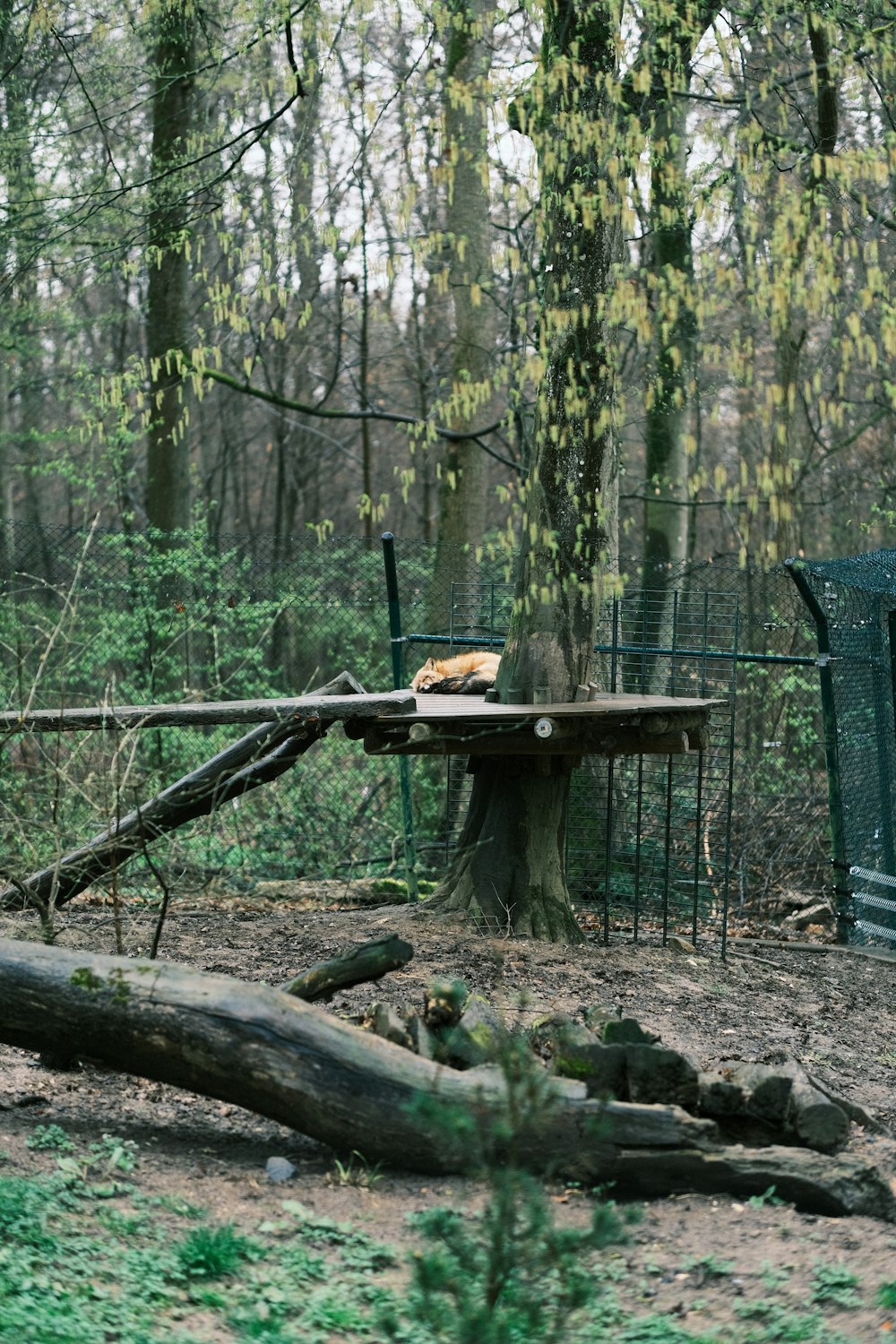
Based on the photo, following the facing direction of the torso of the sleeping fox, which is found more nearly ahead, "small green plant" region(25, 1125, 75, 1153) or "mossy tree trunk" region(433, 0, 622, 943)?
the small green plant

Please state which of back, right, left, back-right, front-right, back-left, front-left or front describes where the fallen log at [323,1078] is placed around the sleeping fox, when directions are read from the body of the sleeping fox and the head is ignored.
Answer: left

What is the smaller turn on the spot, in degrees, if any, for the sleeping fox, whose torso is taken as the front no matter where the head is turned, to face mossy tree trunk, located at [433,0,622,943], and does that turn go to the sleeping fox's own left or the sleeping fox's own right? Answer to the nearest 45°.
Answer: approximately 135° to the sleeping fox's own left

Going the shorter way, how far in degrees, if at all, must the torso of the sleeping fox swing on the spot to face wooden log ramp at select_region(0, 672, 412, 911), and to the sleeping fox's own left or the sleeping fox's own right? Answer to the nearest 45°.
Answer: approximately 45° to the sleeping fox's own left

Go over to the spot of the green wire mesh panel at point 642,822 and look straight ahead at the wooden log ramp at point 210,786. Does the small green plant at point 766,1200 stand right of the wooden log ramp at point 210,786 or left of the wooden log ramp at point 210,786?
left

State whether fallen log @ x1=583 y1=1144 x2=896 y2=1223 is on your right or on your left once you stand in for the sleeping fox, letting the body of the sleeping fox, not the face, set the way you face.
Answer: on your left

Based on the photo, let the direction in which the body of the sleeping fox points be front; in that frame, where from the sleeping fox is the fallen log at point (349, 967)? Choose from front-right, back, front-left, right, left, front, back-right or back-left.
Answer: left

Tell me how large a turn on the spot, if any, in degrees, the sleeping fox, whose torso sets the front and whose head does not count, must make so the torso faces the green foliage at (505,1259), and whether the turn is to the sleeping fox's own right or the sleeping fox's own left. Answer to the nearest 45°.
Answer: approximately 90° to the sleeping fox's own left

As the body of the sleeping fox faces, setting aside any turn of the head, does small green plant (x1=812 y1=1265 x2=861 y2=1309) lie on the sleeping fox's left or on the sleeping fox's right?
on the sleeping fox's left

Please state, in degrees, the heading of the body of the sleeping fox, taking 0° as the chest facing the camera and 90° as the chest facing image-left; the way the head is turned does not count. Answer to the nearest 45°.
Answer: approximately 90°
